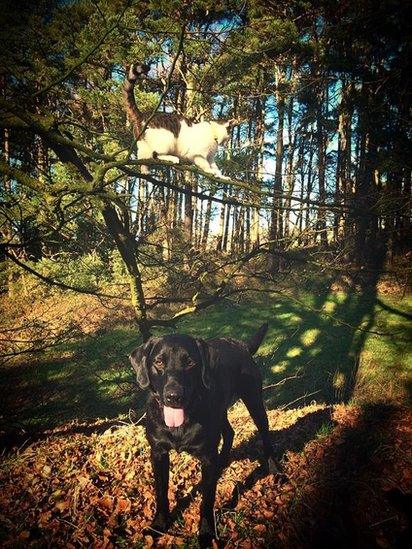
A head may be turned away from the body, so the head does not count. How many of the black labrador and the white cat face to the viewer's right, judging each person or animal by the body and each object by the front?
1

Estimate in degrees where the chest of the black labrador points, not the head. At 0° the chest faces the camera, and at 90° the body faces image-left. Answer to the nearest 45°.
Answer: approximately 45°

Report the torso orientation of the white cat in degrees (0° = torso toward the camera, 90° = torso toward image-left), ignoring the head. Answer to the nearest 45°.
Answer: approximately 270°
